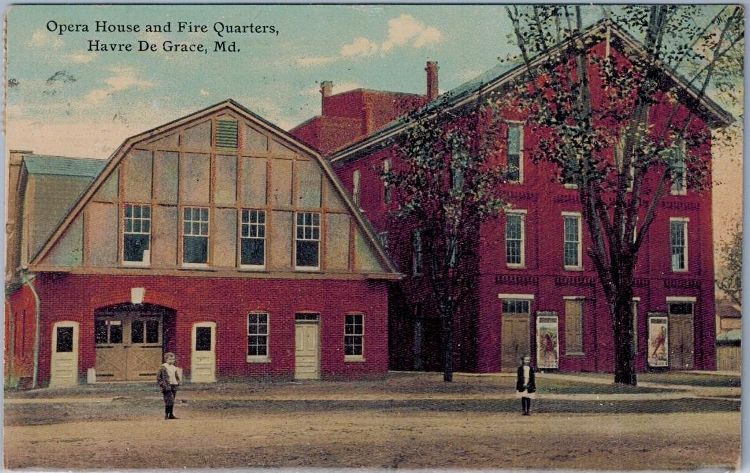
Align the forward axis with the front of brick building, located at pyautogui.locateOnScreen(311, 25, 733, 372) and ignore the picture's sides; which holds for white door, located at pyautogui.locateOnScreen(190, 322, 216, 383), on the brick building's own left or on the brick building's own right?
on the brick building's own right

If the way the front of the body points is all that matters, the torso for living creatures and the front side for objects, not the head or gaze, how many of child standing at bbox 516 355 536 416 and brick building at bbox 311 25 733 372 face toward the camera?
2

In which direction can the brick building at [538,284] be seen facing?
toward the camera

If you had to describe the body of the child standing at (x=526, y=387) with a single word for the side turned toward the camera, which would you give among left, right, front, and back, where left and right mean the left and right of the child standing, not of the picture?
front

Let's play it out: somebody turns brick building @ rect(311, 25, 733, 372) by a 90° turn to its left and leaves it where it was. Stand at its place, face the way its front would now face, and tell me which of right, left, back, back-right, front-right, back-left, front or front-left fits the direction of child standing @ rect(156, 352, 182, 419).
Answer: back-right

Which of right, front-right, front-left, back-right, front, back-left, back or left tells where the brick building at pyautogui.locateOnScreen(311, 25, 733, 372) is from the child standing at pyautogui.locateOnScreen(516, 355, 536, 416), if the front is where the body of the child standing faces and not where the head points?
back

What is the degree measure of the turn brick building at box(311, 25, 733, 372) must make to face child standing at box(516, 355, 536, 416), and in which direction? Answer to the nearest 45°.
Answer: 0° — it already faces them

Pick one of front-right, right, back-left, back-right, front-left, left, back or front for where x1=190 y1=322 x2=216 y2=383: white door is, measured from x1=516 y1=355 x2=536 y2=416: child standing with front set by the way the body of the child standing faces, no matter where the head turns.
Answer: right
